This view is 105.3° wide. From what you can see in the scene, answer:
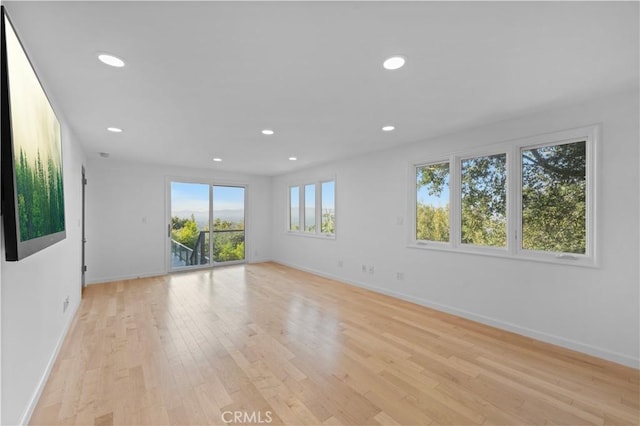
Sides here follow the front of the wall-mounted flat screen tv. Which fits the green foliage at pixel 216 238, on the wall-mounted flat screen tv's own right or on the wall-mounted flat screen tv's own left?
on the wall-mounted flat screen tv's own left

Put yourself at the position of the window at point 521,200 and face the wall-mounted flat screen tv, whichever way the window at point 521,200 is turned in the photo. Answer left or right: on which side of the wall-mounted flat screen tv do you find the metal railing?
right

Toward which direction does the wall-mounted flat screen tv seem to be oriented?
to the viewer's right

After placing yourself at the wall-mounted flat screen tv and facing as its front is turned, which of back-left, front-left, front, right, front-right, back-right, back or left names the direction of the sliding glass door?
front-left

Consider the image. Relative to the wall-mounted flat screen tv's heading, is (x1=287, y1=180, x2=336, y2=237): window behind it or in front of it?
in front

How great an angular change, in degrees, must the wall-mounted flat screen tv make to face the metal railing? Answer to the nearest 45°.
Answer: approximately 45° to its left
